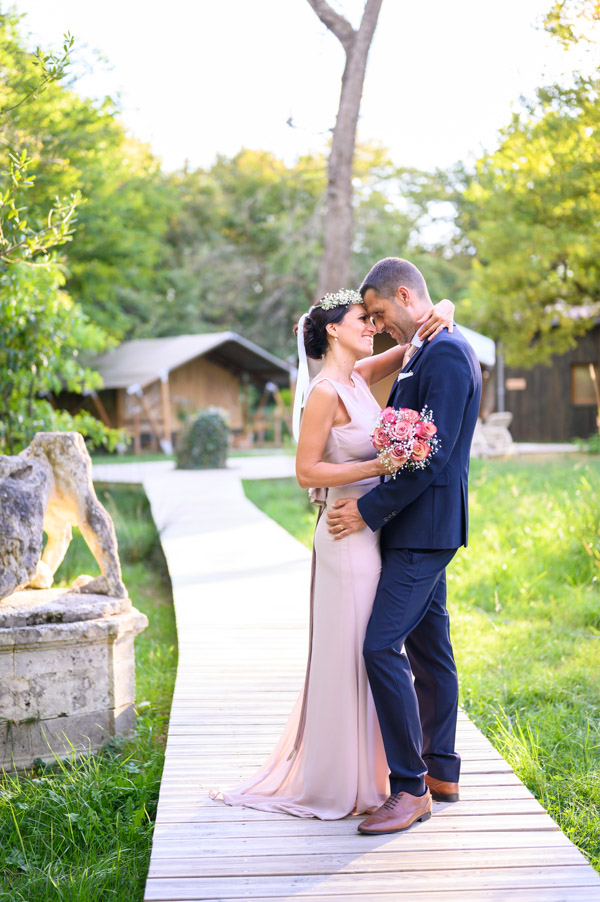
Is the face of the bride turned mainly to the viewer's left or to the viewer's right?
to the viewer's right

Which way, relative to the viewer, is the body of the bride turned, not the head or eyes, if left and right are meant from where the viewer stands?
facing to the right of the viewer

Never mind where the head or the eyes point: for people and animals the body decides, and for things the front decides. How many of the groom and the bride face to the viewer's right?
1

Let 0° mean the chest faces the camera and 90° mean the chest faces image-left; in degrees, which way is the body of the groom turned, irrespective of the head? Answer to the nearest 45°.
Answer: approximately 90°

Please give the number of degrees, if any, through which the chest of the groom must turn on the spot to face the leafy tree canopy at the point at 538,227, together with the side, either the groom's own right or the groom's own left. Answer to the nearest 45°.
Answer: approximately 90° to the groom's own right

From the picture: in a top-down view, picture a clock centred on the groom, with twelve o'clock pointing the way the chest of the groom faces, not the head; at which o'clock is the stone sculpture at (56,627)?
The stone sculpture is roughly at 1 o'clock from the groom.

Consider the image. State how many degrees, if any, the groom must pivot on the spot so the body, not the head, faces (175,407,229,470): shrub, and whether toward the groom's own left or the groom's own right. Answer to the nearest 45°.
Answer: approximately 90° to the groom's own right

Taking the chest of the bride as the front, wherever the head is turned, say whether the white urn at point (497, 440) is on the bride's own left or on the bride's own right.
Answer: on the bride's own left

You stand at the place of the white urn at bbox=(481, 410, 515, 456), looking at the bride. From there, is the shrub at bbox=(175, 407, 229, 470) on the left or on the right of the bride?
right
